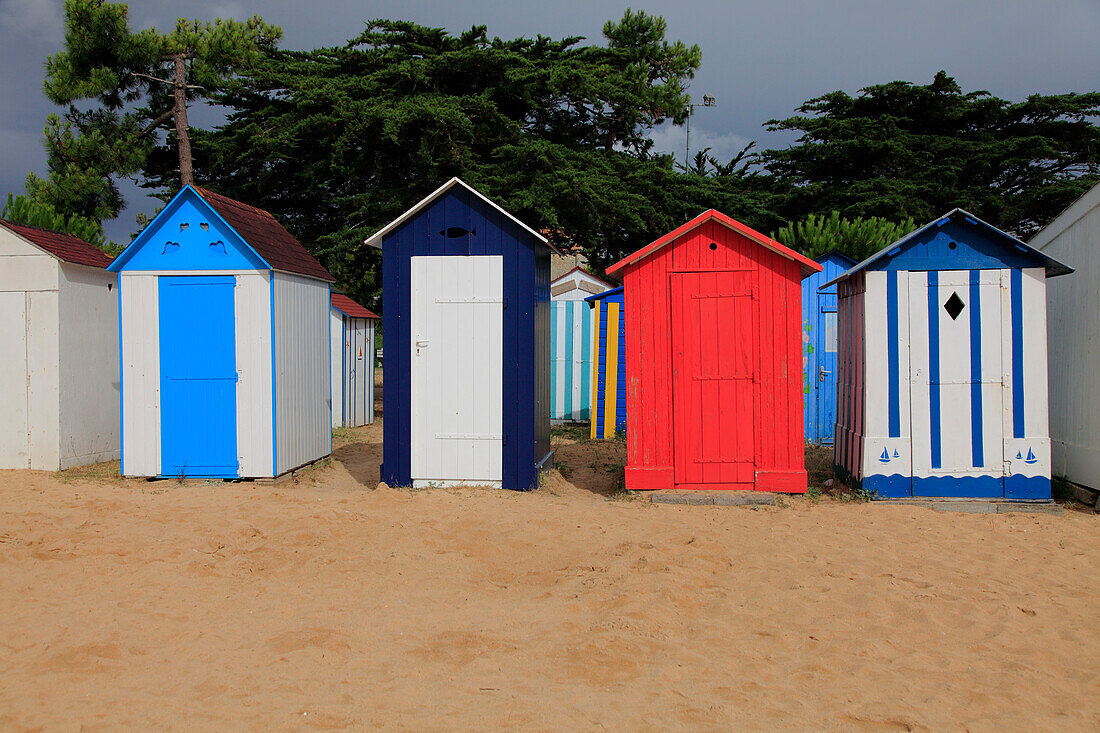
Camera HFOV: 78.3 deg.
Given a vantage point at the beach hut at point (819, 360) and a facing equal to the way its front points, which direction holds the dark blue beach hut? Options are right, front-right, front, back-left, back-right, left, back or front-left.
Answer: front-right

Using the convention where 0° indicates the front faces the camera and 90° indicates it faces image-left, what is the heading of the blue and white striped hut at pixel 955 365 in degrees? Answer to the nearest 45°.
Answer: approximately 0°

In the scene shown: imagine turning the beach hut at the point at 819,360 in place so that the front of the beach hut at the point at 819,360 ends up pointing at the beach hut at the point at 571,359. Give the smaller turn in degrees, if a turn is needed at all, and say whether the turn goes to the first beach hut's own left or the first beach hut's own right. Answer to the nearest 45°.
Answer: approximately 90° to the first beach hut's own right

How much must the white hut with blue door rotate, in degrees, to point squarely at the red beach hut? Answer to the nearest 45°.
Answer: approximately 45° to its left

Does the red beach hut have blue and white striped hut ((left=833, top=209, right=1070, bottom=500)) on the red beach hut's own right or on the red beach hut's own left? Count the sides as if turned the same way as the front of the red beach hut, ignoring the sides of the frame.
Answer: on the red beach hut's own left

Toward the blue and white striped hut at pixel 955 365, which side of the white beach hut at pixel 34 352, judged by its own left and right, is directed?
left

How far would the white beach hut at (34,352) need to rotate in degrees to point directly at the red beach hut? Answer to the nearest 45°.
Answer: approximately 90° to its left

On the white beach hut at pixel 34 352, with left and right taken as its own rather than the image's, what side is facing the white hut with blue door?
left
